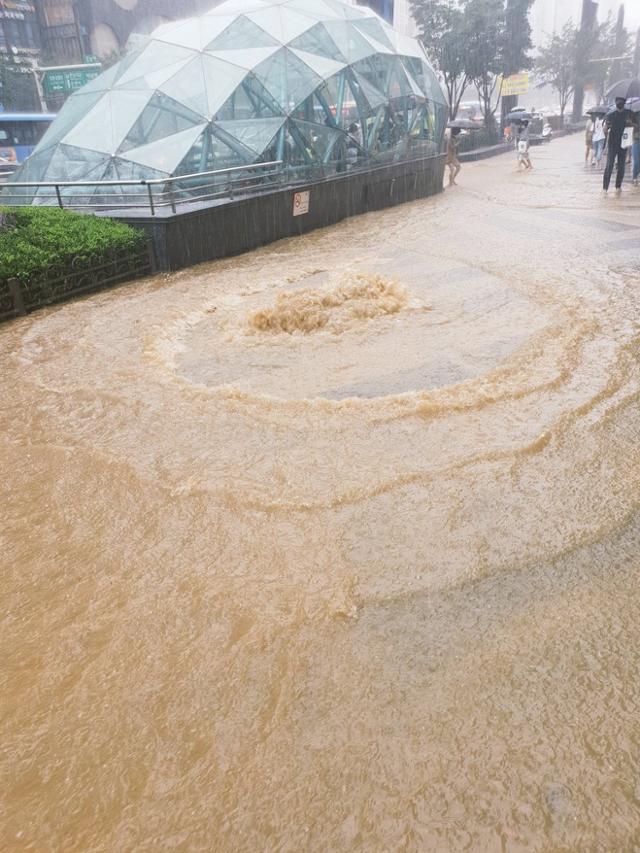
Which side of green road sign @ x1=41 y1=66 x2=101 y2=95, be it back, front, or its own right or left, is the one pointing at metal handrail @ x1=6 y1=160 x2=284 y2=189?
front

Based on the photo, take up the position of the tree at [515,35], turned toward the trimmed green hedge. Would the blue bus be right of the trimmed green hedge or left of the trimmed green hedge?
right

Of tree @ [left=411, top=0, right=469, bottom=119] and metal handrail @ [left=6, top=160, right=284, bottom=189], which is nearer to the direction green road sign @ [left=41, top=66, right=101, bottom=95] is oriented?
the metal handrail

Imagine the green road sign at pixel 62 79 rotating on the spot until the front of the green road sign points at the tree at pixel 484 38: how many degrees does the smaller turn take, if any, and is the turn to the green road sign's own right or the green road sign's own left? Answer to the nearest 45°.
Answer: approximately 45° to the green road sign's own left

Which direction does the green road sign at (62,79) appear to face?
toward the camera

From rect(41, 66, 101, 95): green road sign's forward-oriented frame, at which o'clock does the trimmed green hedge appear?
The trimmed green hedge is roughly at 12 o'clock from the green road sign.

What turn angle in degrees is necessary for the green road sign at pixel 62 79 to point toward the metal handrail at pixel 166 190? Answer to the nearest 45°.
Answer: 0° — it already faces it
